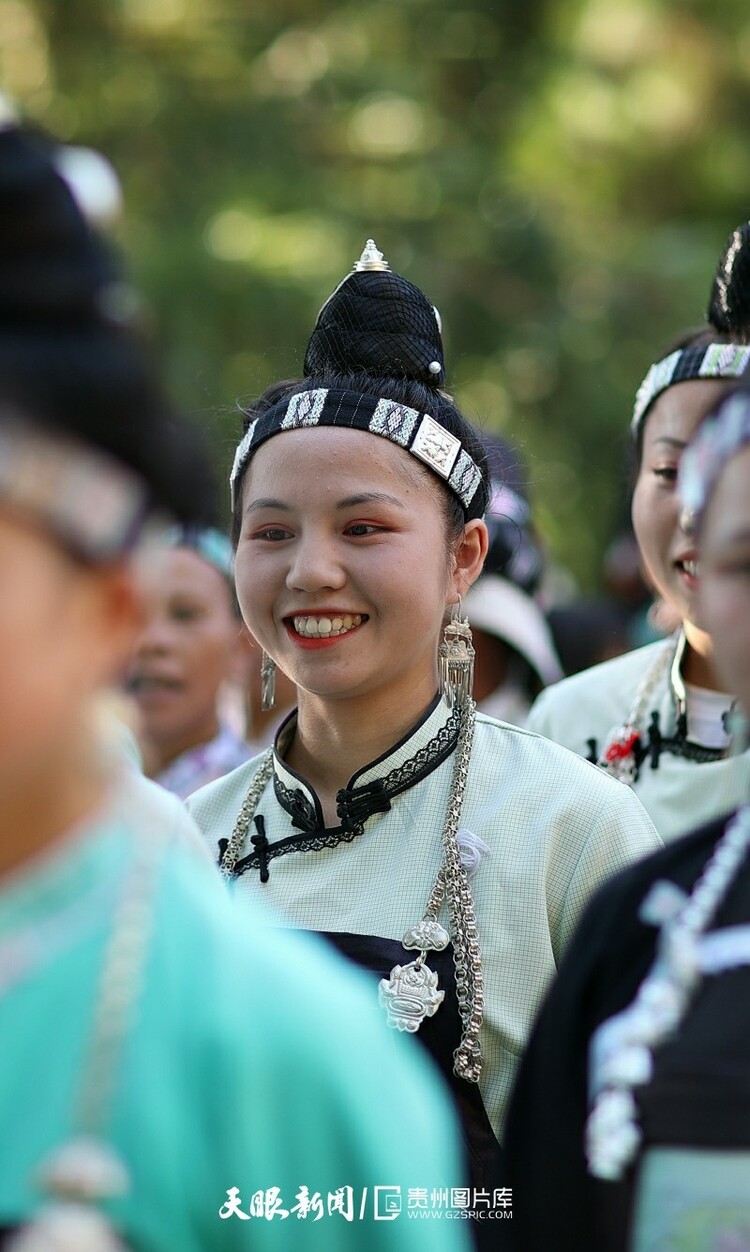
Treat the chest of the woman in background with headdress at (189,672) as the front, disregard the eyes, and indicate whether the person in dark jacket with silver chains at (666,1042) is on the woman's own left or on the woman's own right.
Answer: on the woman's own left

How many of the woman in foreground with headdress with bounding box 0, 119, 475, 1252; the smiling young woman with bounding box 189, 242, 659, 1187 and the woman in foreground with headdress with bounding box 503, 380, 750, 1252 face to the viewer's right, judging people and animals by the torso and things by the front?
0

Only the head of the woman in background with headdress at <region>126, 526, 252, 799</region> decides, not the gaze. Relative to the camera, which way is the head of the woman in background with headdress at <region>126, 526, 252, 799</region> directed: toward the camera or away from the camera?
toward the camera

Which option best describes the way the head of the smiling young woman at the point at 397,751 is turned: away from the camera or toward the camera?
toward the camera

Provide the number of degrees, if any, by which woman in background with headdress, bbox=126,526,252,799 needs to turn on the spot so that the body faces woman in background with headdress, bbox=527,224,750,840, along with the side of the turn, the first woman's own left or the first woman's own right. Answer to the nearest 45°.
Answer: approximately 90° to the first woman's own left

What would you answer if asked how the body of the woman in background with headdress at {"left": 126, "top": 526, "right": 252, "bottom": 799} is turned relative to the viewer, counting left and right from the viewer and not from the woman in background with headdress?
facing the viewer and to the left of the viewer

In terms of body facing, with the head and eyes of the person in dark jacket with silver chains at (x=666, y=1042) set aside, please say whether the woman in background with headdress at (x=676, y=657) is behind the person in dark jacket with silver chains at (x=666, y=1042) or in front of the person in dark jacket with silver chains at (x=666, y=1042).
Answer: behind

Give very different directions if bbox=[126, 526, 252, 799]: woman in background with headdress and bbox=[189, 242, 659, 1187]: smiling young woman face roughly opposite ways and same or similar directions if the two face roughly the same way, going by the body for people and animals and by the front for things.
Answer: same or similar directions

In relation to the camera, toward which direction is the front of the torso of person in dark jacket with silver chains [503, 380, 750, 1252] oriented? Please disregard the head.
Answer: toward the camera
